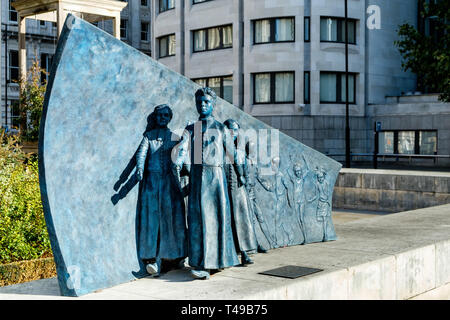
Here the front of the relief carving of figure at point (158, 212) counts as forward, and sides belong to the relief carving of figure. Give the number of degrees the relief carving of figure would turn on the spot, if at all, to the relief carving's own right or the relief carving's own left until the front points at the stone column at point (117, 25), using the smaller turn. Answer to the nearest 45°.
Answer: approximately 180°

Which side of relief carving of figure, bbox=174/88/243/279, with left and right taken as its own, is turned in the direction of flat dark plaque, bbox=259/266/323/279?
left

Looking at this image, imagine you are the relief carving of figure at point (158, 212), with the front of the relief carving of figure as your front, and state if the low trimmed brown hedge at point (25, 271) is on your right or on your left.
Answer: on your right

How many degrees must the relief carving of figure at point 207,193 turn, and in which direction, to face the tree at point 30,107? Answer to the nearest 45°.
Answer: approximately 135° to its right

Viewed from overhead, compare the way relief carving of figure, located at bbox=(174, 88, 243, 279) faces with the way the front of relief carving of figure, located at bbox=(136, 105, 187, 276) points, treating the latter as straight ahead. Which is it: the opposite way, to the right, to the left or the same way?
the same way

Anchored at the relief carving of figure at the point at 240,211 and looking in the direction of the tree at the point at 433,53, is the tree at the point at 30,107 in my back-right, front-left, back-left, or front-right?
front-left

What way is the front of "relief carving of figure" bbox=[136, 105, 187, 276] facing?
toward the camera

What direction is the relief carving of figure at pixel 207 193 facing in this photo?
toward the camera

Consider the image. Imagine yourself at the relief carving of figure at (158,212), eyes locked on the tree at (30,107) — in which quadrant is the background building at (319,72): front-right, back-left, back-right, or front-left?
front-right

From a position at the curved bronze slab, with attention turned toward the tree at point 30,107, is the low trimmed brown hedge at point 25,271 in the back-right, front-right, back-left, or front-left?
front-left
